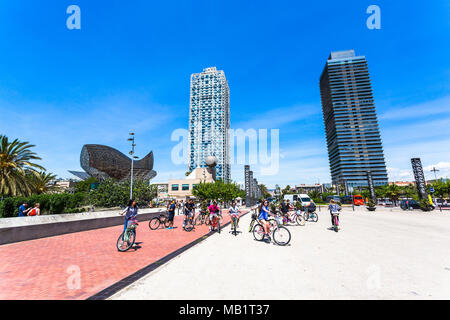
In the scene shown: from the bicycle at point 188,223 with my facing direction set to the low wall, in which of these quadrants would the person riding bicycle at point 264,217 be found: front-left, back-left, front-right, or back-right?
back-left

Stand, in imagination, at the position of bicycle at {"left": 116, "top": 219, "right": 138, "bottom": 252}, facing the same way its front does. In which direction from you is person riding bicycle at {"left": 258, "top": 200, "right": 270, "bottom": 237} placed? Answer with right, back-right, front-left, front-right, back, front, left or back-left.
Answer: back-left

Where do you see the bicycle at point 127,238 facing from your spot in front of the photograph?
facing the viewer and to the left of the viewer

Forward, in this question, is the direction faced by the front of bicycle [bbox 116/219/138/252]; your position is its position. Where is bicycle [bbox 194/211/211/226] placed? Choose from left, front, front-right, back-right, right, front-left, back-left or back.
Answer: back

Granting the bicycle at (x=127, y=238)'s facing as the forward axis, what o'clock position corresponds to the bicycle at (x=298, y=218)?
the bicycle at (x=298, y=218) is roughly at 7 o'clock from the bicycle at (x=127, y=238).

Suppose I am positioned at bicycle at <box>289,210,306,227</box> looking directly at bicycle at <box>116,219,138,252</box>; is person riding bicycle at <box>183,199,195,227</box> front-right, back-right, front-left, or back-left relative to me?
front-right

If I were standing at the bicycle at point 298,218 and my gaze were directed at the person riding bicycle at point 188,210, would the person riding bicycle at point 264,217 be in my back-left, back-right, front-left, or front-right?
front-left

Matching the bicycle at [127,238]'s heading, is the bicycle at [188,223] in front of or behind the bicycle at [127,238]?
behind

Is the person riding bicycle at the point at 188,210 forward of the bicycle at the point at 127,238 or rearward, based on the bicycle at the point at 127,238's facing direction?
rearward

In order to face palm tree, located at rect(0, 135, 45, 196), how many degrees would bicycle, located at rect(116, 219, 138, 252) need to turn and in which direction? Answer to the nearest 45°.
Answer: approximately 90° to its right
